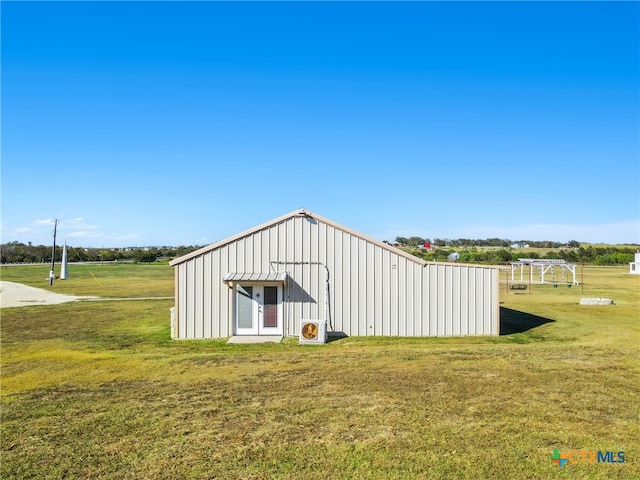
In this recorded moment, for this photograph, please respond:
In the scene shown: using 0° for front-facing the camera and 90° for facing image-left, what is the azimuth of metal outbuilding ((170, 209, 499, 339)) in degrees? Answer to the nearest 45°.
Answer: approximately 0°
